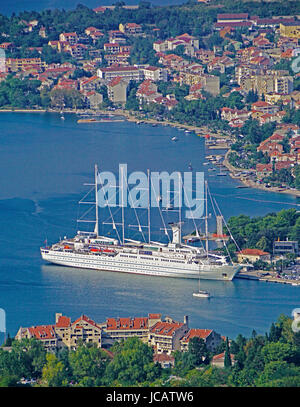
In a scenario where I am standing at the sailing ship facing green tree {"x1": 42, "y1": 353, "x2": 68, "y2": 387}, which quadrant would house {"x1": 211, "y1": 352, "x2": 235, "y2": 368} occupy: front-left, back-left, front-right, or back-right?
front-left

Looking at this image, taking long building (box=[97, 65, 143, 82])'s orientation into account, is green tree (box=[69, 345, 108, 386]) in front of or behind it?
in front

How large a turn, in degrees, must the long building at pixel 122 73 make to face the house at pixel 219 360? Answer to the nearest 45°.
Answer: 0° — it already faces it

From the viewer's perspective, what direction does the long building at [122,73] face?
toward the camera

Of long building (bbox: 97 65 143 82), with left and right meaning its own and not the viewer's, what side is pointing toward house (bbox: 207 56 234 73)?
left

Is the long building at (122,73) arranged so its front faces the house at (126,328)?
yes

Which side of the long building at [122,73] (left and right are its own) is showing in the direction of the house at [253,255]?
front

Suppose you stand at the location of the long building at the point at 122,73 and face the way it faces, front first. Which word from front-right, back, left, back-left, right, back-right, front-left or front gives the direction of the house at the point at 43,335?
front

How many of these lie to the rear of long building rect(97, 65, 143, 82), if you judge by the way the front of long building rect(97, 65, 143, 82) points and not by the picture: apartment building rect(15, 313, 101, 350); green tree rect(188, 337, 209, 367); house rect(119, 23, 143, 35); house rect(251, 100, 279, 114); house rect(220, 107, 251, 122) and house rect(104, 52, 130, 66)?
2

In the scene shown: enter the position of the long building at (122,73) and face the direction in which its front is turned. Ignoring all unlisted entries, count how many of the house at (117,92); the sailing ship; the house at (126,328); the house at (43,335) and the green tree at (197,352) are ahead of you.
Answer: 5

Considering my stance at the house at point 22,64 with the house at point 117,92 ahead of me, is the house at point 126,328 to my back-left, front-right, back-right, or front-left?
front-right

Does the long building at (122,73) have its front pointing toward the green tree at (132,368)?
yes

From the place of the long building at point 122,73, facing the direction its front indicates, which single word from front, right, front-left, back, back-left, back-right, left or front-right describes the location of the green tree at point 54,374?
front

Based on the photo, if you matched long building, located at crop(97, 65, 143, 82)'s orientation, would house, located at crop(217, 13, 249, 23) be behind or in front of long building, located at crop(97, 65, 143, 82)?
behind

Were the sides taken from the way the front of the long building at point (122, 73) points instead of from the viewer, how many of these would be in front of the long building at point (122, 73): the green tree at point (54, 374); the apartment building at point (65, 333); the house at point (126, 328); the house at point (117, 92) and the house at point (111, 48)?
4

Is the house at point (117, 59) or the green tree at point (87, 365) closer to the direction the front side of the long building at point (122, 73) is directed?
the green tree

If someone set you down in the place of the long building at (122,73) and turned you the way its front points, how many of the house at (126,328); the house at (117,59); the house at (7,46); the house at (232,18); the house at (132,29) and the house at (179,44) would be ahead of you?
1

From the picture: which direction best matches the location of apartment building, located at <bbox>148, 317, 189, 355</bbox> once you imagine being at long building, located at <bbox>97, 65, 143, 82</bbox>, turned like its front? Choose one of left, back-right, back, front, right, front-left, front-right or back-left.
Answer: front
